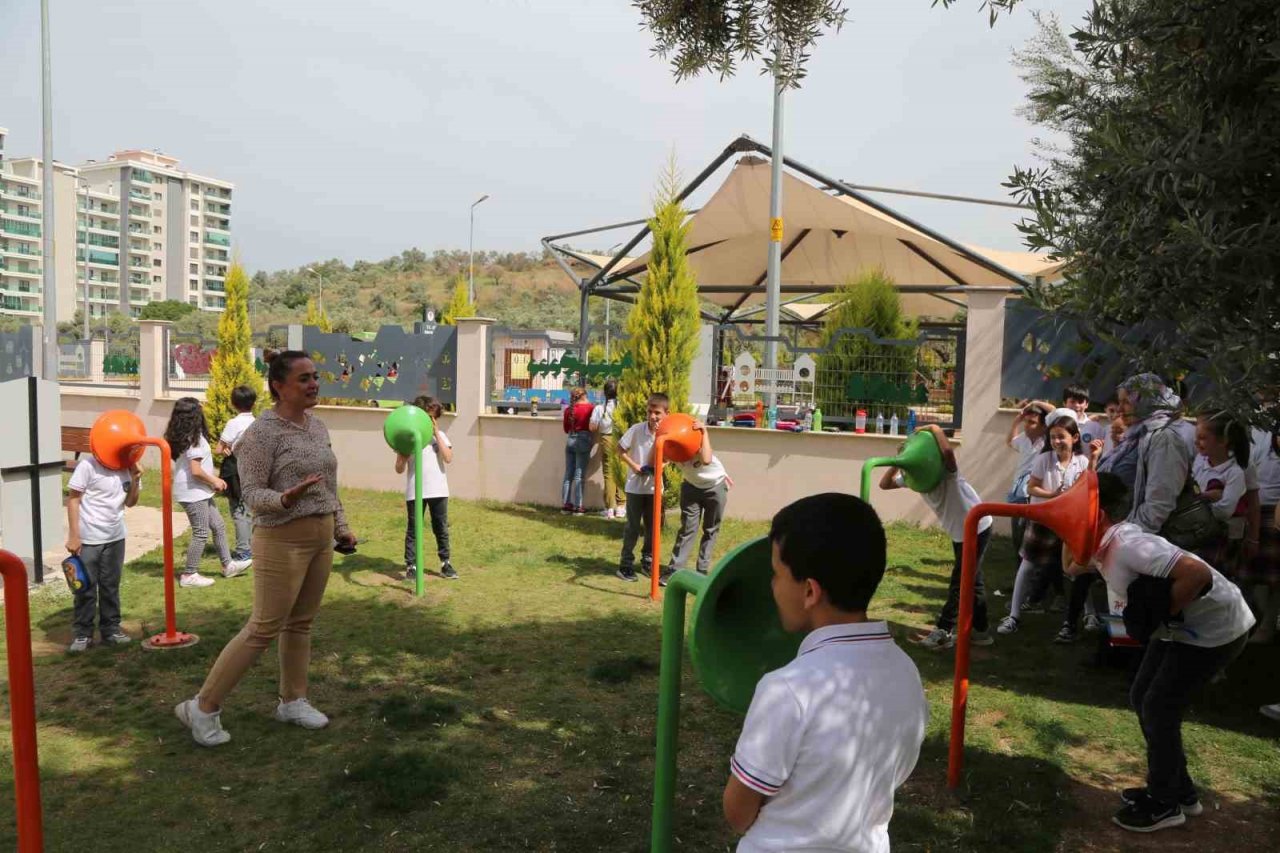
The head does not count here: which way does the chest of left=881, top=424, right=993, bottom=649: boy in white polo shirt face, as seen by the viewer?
to the viewer's left

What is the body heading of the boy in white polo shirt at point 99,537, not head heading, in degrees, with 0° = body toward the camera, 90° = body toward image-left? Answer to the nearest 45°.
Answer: approximately 315°

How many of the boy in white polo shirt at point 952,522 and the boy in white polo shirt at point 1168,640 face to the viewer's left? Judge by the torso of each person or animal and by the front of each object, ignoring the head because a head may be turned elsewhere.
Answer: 2

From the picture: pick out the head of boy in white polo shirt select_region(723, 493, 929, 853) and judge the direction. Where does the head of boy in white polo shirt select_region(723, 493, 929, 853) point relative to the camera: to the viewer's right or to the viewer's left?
to the viewer's left

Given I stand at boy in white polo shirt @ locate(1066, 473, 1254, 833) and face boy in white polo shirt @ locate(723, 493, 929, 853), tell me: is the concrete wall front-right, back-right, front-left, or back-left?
back-right

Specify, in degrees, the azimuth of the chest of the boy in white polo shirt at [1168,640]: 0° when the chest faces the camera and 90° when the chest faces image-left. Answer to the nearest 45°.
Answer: approximately 90°

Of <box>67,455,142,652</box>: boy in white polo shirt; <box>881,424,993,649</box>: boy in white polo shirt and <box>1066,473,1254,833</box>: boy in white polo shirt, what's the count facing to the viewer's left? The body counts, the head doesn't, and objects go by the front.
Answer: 2

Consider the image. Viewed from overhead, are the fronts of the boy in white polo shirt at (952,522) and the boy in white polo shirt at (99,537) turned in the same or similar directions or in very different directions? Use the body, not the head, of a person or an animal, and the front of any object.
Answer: very different directions

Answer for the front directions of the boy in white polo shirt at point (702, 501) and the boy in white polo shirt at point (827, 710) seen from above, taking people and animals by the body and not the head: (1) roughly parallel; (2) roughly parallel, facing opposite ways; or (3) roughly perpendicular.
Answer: roughly perpendicular

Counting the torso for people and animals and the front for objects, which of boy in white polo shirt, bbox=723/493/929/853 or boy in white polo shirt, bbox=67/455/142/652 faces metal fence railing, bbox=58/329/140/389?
boy in white polo shirt, bbox=723/493/929/853

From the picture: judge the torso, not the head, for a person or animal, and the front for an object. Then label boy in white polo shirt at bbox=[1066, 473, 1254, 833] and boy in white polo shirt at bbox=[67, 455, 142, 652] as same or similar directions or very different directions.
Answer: very different directions

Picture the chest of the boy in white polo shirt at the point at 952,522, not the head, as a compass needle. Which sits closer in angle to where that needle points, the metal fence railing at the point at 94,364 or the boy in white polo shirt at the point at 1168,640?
the metal fence railing

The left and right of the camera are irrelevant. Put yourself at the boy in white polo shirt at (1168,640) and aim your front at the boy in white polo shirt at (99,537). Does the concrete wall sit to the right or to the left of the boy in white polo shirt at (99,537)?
right
